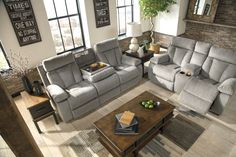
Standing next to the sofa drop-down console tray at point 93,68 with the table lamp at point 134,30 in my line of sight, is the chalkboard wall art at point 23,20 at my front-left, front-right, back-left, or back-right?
back-left

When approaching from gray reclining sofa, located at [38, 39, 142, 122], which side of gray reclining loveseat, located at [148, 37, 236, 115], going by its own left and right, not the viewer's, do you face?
front

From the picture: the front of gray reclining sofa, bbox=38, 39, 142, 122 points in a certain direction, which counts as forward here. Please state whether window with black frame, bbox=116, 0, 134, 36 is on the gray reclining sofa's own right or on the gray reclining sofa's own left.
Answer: on the gray reclining sofa's own left

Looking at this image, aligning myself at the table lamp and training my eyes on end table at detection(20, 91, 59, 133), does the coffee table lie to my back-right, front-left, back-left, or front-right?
front-left

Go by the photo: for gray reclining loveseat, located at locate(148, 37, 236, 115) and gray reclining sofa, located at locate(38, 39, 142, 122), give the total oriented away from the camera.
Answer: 0

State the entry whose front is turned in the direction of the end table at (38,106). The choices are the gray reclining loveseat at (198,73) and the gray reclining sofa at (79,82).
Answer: the gray reclining loveseat

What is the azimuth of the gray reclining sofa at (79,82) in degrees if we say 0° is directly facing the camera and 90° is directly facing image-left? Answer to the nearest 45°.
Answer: approximately 315°

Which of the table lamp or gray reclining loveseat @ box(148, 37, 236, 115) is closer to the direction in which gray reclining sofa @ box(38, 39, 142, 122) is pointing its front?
the gray reclining loveseat

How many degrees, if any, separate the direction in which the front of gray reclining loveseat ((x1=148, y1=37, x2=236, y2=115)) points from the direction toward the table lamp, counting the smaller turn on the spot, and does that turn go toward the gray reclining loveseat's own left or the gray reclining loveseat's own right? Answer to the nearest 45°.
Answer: approximately 45° to the gray reclining loveseat's own right

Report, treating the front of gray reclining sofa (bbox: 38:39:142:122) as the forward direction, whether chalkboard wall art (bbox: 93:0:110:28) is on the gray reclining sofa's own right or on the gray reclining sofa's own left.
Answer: on the gray reclining sofa's own left

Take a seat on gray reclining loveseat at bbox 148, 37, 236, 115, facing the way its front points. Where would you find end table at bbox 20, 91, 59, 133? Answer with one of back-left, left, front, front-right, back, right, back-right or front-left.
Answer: front

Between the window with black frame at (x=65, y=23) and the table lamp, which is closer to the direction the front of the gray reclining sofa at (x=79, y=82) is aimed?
the table lamp

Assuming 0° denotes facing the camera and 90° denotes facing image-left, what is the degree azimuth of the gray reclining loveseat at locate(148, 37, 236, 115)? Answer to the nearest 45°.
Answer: approximately 45°

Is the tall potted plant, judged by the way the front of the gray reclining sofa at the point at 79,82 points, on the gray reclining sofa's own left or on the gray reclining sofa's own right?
on the gray reclining sofa's own left

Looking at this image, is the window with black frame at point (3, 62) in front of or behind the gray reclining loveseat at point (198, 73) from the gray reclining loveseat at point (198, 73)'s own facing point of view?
in front

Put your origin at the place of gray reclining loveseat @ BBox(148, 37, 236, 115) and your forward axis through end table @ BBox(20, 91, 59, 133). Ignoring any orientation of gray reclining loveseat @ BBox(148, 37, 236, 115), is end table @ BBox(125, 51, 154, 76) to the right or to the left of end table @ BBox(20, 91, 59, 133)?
right

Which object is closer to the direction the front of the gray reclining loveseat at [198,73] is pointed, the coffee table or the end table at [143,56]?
the coffee table

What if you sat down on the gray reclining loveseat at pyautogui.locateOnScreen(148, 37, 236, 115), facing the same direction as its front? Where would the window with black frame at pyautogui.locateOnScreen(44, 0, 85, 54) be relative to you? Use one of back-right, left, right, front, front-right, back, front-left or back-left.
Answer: front-right

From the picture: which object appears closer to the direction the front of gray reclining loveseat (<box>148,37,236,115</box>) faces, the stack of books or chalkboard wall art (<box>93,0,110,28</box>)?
the stack of books
